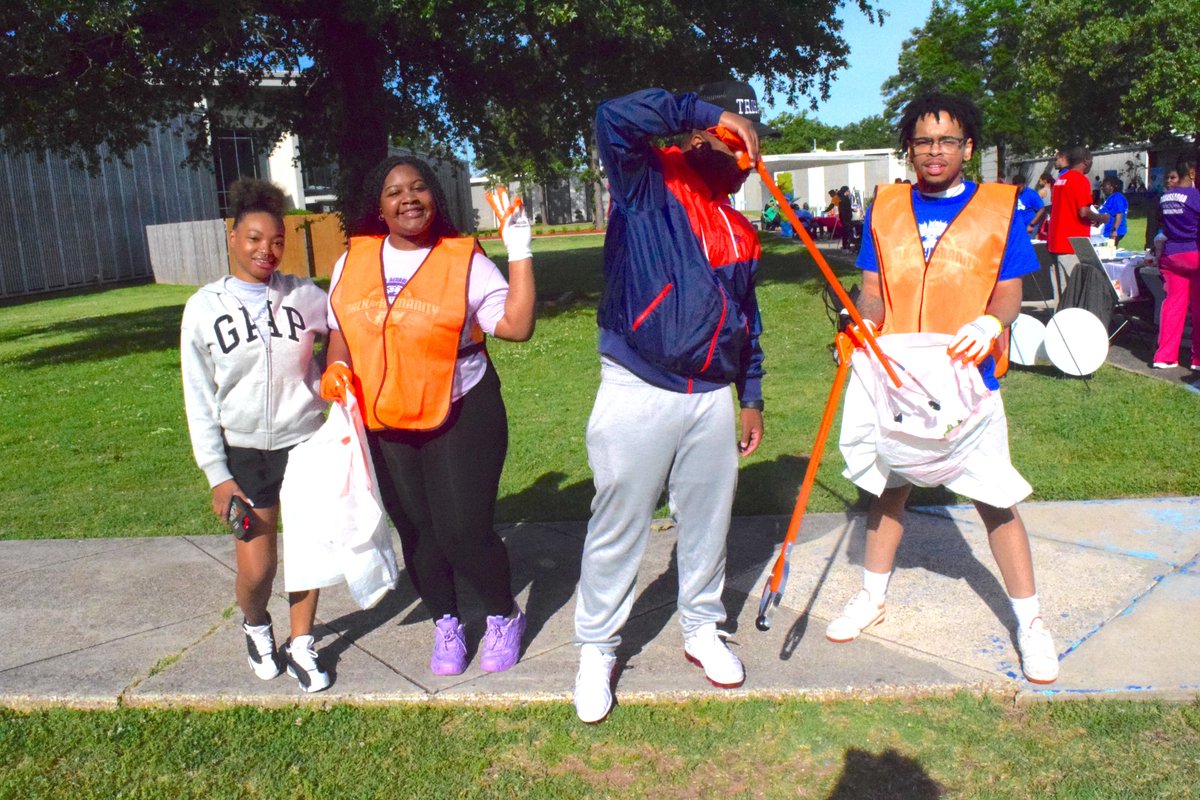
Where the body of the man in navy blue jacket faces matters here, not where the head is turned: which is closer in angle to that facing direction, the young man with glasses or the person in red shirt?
the young man with glasses

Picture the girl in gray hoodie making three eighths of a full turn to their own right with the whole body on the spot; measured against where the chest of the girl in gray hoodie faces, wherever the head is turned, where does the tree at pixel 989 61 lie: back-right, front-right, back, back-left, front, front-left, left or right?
right

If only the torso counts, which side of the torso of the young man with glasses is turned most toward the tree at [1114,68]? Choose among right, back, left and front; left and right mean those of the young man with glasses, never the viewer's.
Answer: back

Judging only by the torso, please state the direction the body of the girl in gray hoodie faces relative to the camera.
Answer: toward the camera

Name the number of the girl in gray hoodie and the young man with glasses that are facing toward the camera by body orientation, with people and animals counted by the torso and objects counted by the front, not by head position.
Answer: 2

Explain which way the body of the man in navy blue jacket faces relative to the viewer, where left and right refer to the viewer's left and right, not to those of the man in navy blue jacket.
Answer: facing the viewer and to the right of the viewer

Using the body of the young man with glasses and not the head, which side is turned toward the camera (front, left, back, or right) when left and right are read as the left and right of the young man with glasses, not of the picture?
front

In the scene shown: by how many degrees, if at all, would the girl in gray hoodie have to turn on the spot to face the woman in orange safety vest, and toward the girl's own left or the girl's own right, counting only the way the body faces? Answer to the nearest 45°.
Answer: approximately 90° to the girl's own left

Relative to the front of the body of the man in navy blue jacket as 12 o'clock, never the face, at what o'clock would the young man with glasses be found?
The young man with glasses is roughly at 10 o'clock from the man in navy blue jacket.

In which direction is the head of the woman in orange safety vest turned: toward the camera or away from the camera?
toward the camera

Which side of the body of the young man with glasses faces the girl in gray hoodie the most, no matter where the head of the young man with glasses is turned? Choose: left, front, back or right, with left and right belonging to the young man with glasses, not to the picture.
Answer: right

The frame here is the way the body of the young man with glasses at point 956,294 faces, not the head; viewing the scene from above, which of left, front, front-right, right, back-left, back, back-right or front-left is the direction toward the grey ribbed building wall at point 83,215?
back-right

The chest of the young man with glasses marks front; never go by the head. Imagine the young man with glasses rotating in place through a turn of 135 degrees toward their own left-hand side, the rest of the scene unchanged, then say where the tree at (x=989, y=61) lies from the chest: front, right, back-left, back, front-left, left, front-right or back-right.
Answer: front-left

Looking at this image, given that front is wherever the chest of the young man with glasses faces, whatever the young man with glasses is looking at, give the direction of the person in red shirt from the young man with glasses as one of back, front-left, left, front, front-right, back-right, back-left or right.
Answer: back

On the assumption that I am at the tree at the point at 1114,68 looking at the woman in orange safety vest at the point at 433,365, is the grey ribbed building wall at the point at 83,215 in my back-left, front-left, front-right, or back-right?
front-right
